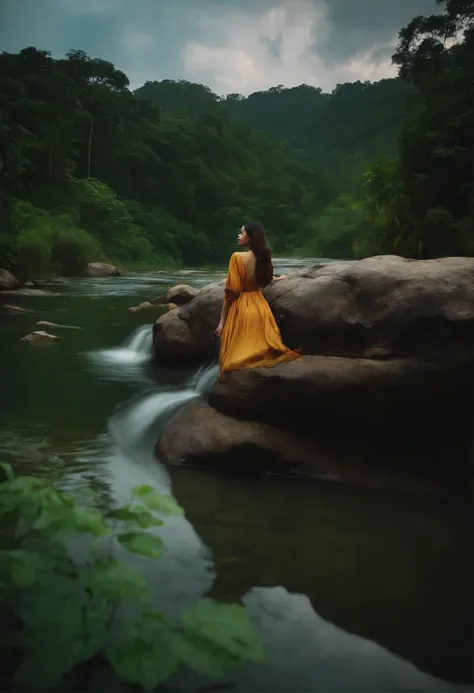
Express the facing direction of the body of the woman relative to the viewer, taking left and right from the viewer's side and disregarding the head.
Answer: facing away from the viewer and to the left of the viewer

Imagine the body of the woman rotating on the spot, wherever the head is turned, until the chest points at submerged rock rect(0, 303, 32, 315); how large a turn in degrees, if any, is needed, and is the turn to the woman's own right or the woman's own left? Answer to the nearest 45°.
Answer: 0° — they already face it

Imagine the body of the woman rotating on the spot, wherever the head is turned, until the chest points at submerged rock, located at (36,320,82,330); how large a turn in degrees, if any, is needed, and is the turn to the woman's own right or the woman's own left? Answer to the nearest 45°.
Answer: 0° — they already face it
